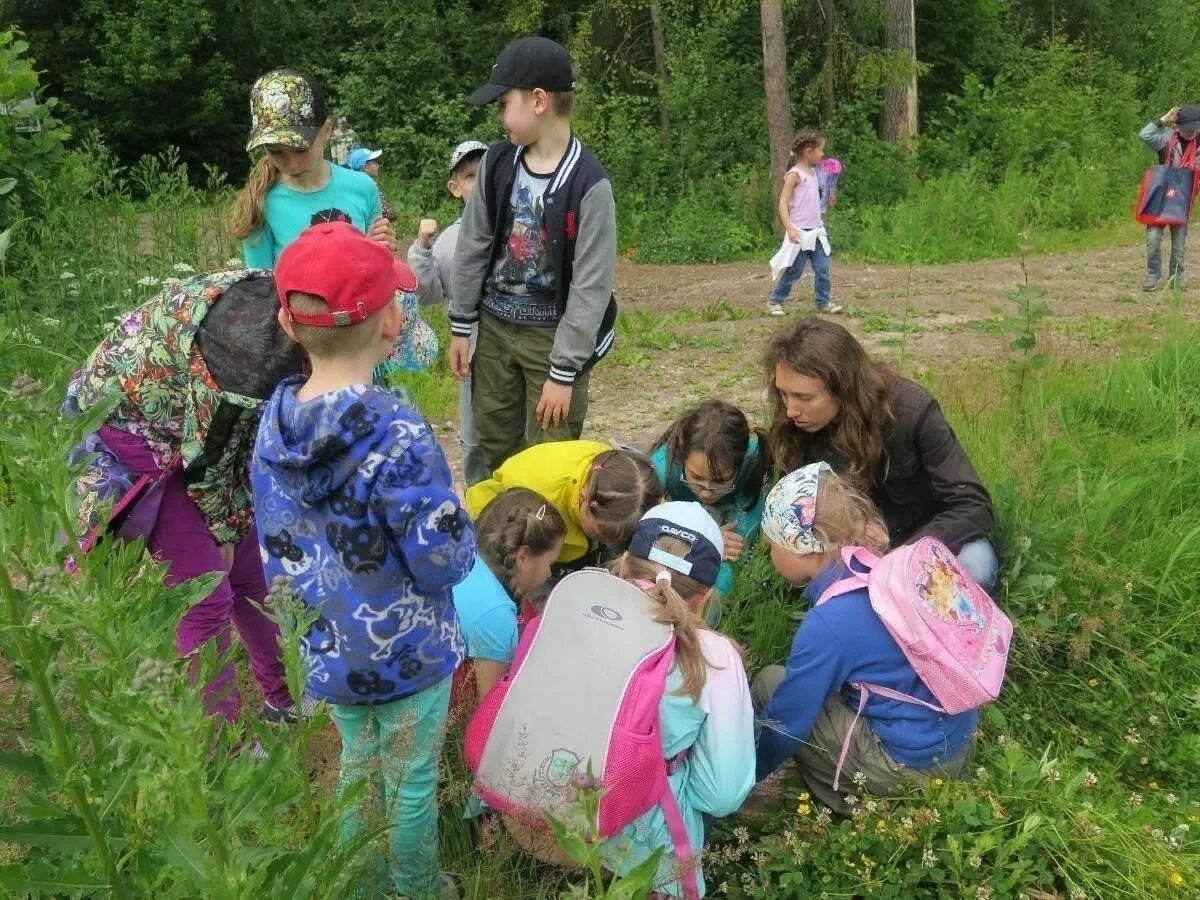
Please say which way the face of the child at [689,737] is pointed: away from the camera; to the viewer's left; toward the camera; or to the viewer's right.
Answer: away from the camera

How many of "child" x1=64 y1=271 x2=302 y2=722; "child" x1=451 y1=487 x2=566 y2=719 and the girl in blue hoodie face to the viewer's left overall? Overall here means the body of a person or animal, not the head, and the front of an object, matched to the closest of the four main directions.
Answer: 1

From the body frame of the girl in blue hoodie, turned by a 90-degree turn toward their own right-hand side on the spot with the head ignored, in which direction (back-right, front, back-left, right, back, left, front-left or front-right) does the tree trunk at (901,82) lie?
front

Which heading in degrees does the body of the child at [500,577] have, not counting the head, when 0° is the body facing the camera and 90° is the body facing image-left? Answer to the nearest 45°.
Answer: approximately 270°

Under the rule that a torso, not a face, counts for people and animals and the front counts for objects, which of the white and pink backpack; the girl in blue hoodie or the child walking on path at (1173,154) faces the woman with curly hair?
the child walking on path

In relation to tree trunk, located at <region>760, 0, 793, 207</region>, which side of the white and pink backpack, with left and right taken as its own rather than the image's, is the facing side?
back

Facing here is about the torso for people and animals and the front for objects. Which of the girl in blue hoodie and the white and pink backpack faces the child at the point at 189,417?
the girl in blue hoodie

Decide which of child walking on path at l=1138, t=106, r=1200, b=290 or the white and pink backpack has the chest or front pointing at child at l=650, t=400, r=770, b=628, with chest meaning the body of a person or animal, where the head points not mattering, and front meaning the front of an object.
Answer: the child walking on path

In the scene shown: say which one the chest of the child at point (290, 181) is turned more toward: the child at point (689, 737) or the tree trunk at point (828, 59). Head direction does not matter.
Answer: the child

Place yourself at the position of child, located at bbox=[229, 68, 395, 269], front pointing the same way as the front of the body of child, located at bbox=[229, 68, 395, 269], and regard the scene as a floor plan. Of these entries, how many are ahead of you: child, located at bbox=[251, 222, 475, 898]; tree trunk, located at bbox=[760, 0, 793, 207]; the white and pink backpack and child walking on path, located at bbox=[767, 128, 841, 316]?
2

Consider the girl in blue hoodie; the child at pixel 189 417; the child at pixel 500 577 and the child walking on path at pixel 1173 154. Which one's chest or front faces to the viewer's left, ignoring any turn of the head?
the girl in blue hoodie

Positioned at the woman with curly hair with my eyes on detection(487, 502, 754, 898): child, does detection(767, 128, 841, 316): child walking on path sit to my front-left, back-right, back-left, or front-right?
back-right

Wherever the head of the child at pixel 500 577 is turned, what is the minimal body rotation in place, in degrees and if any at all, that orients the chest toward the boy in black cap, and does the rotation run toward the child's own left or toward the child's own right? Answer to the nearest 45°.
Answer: approximately 90° to the child's own left

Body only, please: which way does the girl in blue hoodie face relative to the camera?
to the viewer's left

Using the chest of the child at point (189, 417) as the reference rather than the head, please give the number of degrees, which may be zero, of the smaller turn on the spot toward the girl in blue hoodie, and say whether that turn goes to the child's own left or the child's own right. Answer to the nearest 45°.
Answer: approximately 45° to the child's own right

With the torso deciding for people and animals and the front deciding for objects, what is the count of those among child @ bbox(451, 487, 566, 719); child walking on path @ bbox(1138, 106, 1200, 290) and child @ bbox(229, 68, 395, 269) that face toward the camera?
2

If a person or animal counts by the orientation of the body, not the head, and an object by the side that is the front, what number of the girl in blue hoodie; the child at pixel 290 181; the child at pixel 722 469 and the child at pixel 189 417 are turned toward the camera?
2

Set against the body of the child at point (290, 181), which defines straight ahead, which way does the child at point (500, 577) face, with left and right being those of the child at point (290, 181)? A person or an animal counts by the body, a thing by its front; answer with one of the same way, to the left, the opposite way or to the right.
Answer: to the left
